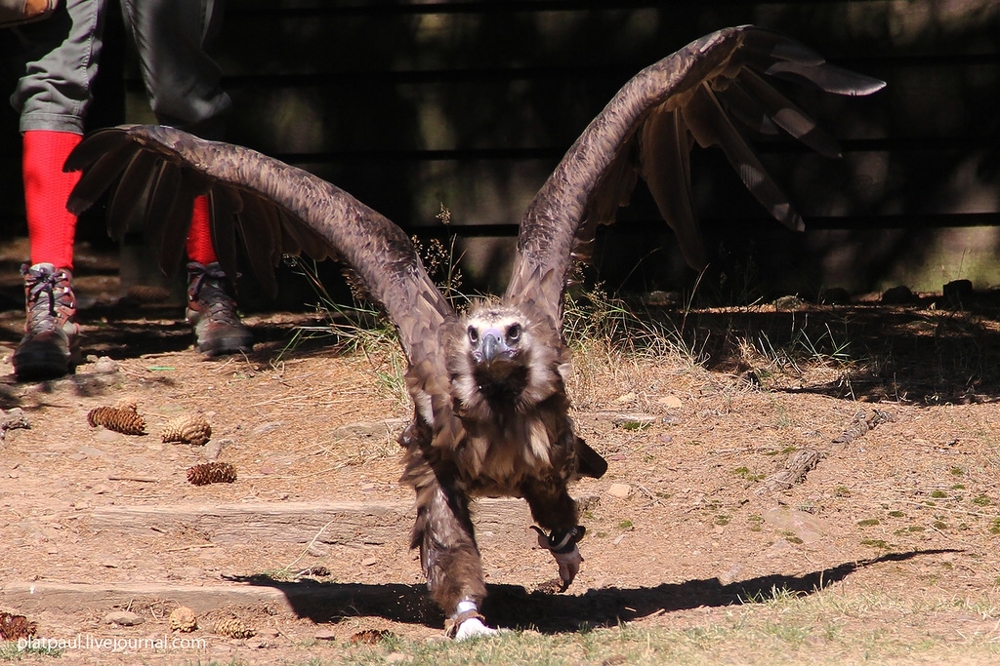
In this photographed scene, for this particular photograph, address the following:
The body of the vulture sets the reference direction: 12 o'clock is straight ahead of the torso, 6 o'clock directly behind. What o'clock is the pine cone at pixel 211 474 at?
The pine cone is roughly at 4 o'clock from the vulture.

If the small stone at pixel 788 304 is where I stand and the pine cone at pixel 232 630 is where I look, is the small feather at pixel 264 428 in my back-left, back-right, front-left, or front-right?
front-right

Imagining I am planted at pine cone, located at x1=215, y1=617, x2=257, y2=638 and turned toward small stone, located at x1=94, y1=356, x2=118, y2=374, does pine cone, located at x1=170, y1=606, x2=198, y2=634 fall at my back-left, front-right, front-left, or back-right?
front-left

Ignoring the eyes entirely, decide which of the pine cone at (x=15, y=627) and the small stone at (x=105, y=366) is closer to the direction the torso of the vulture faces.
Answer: the pine cone

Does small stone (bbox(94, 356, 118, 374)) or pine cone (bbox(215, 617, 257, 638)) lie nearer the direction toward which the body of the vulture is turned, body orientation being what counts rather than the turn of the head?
the pine cone

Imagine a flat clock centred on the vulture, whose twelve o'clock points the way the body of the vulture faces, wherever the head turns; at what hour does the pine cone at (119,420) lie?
The pine cone is roughly at 4 o'clock from the vulture.

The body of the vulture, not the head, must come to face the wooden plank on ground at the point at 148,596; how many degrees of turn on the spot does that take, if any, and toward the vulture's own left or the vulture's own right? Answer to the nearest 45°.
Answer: approximately 45° to the vulture's own right

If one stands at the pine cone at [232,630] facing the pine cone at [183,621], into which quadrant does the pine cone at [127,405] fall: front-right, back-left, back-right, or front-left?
front-right

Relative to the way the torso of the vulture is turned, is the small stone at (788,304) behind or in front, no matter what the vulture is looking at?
behind

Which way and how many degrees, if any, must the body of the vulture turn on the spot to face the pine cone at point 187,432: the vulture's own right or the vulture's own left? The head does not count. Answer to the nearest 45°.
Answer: approximately 135° to the vulture's own right

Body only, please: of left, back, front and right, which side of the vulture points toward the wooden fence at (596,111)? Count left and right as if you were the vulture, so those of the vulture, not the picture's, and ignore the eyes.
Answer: back

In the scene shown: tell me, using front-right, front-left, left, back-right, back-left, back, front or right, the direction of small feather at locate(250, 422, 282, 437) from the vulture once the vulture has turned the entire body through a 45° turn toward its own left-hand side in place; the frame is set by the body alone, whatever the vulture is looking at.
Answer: back

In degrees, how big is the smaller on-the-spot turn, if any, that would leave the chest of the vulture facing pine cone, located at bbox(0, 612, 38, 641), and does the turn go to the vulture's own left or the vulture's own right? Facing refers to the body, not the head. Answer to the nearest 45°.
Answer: approximately 45° to the vulture's own right

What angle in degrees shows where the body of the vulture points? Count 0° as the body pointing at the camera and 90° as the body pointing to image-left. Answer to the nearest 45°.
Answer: approximately 0°
